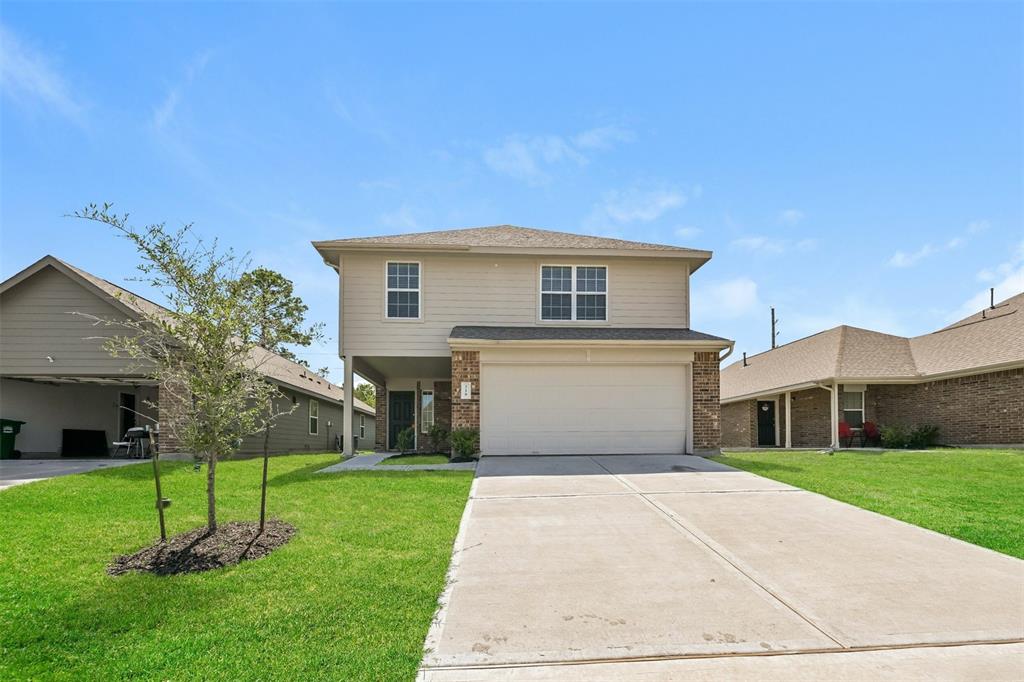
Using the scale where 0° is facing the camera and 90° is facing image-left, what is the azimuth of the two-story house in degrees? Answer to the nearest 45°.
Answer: approximately 0°

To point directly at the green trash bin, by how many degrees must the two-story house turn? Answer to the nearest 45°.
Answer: approximately 90° to its right

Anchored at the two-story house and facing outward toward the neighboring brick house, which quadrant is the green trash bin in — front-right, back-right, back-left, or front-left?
back-left

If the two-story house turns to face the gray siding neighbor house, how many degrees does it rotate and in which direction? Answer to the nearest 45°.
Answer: approximately 90° to its right

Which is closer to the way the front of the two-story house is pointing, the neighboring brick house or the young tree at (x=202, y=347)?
the young tree
